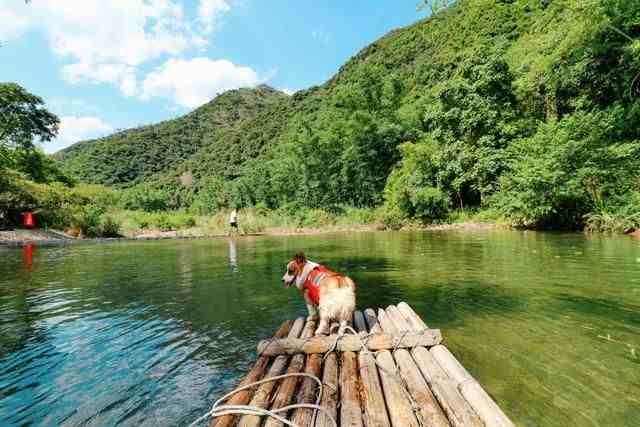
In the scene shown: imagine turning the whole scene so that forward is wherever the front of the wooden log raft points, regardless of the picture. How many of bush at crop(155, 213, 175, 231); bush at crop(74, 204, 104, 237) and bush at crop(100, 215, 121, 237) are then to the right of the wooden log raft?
0

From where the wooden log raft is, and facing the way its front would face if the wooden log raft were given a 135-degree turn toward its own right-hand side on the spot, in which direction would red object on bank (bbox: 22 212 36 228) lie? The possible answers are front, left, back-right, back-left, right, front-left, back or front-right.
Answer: back

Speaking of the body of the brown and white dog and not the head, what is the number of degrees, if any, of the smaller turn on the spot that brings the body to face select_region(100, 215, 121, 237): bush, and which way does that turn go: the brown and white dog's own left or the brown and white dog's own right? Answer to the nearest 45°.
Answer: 0° — it already faces it

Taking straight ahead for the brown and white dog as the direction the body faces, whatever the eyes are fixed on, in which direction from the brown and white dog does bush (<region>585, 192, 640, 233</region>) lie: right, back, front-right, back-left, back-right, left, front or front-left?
right

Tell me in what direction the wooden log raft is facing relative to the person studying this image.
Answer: facing away from the viewer

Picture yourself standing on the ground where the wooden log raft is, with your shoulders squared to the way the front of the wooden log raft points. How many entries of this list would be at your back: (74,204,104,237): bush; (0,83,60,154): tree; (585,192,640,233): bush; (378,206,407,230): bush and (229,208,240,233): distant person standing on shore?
0

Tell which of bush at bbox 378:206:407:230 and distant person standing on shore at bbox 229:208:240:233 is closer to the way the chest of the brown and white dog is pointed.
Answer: the distant person standing on shore

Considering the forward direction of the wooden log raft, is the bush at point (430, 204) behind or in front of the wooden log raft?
in front

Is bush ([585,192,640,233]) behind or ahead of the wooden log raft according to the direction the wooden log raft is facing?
ahead

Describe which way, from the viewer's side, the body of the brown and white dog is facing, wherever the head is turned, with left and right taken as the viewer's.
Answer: facing away from the viewer and to the left of the viewer

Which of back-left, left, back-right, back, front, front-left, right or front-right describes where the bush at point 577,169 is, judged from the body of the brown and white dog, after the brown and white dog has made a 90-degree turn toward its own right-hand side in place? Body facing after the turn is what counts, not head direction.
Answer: front

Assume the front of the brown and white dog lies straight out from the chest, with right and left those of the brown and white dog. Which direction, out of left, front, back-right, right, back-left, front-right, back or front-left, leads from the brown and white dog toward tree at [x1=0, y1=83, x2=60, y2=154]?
front

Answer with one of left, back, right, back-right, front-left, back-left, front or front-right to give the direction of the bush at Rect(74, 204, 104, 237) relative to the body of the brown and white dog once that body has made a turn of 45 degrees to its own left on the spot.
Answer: front-right

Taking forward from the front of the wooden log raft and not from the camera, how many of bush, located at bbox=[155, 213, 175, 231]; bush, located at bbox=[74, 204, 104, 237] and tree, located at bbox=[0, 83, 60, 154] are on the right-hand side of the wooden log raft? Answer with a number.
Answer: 0

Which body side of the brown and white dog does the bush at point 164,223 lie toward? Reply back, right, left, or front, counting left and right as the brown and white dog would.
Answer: front

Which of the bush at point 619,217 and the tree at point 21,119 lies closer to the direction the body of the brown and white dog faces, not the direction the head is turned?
the tree

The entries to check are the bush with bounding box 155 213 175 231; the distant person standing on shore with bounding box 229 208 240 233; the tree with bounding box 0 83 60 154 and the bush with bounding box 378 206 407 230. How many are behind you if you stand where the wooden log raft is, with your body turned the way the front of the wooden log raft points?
0
